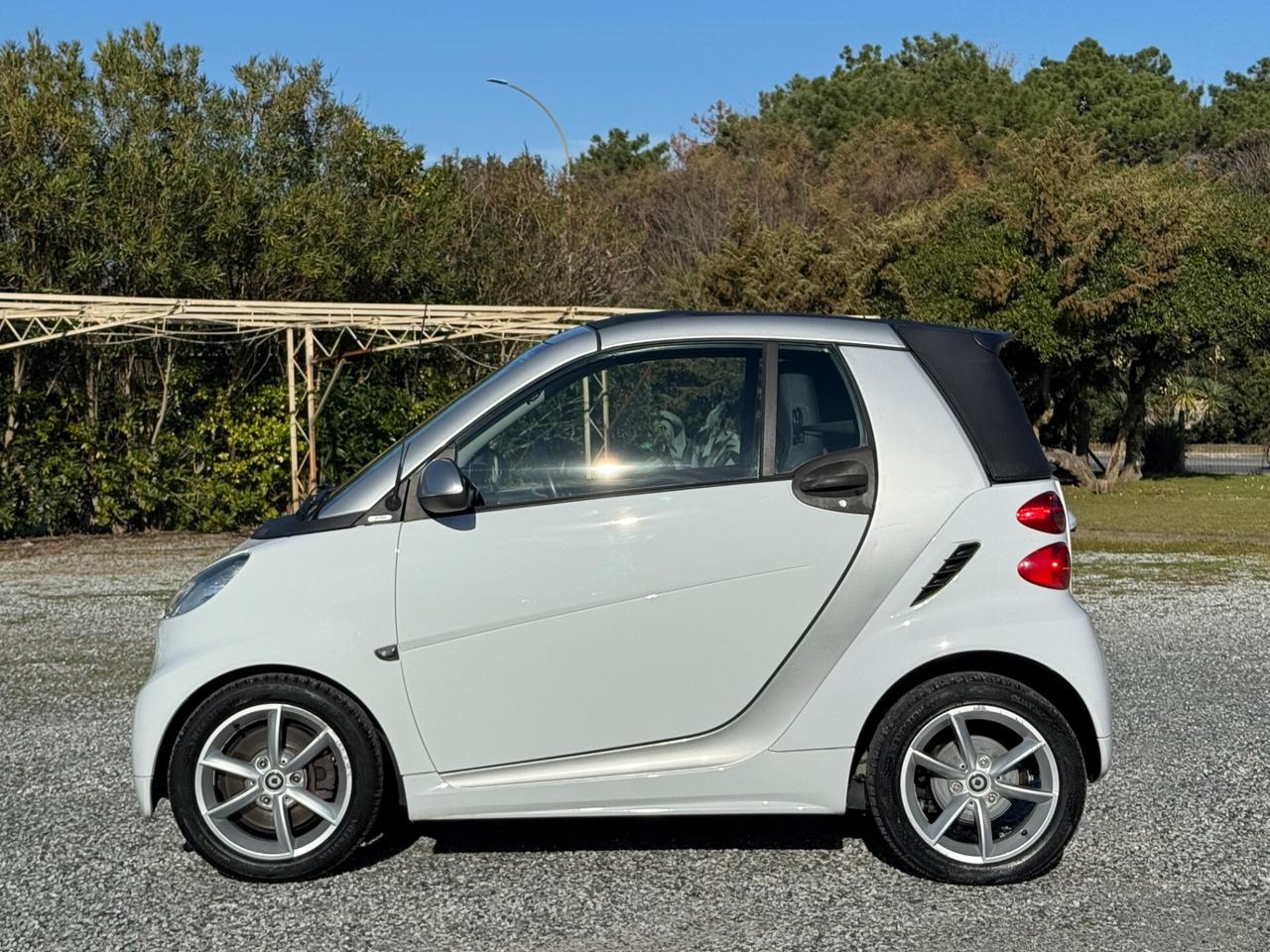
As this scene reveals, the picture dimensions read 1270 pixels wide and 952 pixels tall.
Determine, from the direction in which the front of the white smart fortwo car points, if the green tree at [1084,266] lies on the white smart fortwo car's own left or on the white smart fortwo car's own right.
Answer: on the white smart fortwo car's own right

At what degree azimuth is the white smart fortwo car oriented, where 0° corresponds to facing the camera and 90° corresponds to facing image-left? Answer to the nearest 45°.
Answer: approximately 90°
